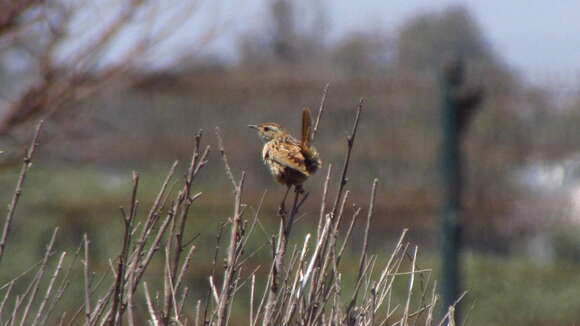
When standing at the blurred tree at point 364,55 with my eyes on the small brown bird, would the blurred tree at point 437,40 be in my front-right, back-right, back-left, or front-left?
back-left

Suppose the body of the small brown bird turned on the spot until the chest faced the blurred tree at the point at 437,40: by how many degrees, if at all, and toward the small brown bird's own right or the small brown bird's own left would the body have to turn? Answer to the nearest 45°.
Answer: approximately 90° to the small brown bird's own right

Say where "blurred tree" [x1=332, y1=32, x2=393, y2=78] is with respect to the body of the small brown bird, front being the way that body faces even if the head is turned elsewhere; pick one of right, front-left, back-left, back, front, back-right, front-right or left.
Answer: right

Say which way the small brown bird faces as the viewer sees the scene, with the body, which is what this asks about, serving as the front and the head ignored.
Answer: to the viewer's left

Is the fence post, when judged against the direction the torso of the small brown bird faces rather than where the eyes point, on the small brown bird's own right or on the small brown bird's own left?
on the small brown bird's own right
